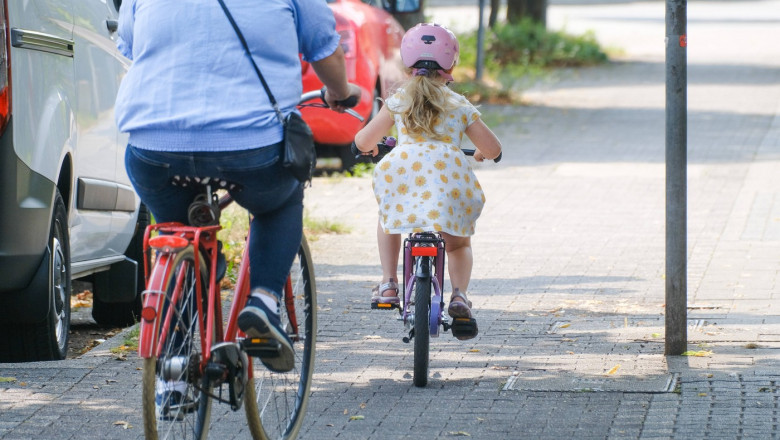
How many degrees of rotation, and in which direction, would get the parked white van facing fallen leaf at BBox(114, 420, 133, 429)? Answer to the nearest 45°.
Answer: approximately 180°

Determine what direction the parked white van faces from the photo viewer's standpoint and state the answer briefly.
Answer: facing away from the viewer

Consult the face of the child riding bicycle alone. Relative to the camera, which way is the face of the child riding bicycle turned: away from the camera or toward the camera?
away from the camera

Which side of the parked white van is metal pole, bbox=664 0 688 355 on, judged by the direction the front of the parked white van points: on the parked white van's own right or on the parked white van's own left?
on the parked white van's own right

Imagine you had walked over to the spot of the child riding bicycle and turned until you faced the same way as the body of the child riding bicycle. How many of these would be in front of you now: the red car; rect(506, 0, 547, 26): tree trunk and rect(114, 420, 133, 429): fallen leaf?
2

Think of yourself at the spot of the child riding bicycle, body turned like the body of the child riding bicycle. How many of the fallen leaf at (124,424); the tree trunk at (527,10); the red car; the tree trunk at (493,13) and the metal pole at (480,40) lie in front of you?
4

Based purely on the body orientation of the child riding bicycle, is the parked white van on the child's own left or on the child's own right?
on the child's own left

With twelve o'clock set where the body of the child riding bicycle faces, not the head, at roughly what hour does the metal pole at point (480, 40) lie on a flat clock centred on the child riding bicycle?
The metal pole is roughly at 12 o'clock from the child riding bicycle.

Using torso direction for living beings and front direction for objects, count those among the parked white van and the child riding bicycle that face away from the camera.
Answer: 2

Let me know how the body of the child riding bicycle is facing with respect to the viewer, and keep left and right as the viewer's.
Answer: facing away from the viewer

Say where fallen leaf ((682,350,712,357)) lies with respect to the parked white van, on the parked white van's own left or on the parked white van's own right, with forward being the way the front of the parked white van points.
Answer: on the parked white van's own right

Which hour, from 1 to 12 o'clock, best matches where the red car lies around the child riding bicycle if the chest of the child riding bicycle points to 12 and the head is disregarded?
The red car is roughly at 12 o'clock from the child riding bicycle.
